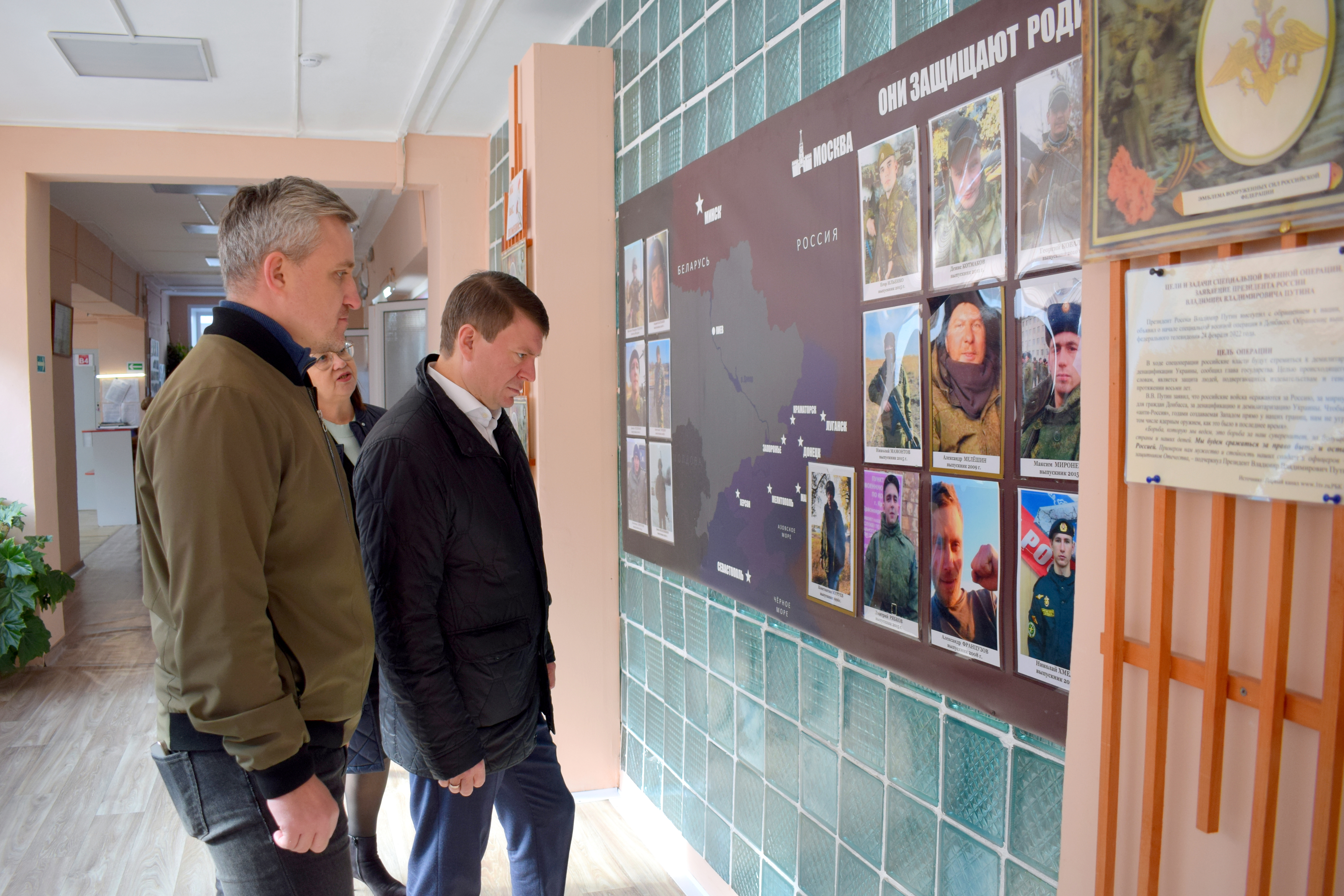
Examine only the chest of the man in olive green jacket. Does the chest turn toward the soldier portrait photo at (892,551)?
yes

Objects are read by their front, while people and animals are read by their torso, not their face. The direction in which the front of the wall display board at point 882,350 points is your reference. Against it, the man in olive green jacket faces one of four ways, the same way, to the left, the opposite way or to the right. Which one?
the opposite way

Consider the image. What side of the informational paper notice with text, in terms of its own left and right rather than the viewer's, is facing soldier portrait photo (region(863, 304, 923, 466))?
right

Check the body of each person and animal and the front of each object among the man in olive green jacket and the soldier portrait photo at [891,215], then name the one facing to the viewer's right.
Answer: the man in olive green jacket

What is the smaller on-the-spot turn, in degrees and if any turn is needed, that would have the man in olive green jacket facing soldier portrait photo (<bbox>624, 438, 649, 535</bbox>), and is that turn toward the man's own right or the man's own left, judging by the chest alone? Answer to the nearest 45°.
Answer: approximately 45° to the man's own left
